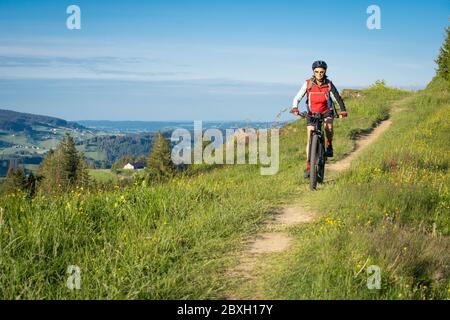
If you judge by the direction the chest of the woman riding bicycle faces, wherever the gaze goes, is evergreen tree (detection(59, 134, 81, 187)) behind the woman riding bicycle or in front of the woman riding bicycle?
behind

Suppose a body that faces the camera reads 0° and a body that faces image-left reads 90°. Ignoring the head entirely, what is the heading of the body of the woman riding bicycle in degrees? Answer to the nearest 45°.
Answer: approximately 0°

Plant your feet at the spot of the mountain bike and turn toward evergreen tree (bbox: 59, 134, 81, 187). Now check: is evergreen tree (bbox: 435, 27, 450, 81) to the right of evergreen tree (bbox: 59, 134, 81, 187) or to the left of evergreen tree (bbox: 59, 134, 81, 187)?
right

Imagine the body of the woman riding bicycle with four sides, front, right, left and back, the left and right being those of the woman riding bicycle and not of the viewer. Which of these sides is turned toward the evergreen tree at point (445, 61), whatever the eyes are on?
back
